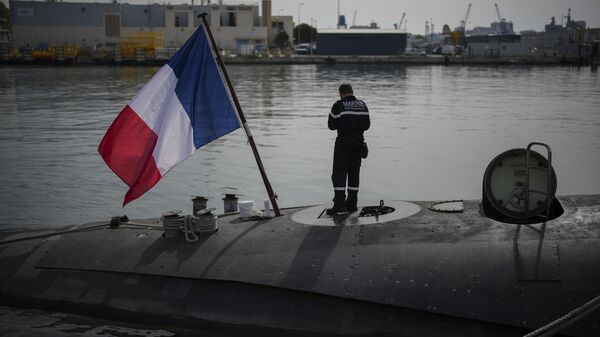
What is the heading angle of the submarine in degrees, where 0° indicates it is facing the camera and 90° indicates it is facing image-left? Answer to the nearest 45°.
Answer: approximately 270°
